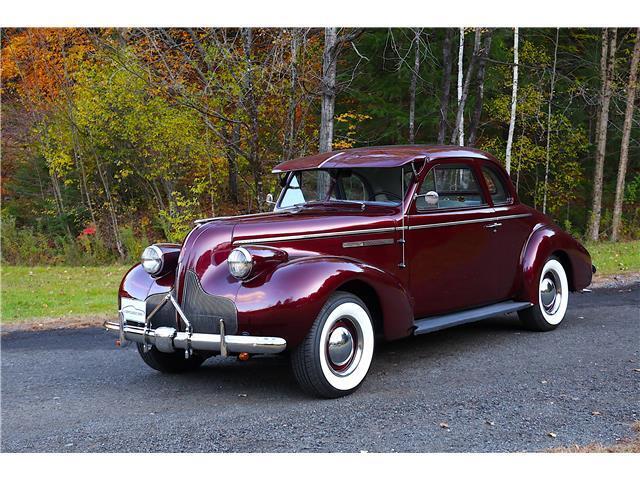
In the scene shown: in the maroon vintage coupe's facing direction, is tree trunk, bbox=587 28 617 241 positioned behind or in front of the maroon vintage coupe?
behind

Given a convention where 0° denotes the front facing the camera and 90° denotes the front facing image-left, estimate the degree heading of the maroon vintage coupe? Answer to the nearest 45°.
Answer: approximately 45°
